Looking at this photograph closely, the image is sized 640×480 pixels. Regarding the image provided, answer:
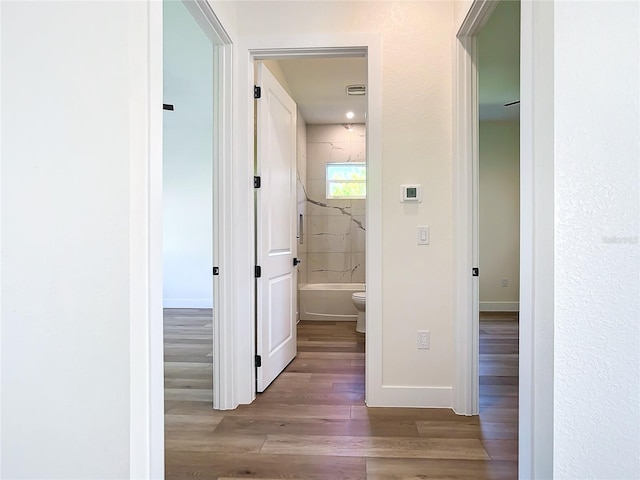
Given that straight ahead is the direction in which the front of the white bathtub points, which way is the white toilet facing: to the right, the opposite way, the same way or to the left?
to the right

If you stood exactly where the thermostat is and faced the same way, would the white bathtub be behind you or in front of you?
behind

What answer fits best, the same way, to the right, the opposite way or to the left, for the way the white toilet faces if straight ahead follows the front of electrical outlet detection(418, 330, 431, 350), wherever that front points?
to the right

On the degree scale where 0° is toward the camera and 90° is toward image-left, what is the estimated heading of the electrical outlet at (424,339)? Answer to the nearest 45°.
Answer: approximately 0°

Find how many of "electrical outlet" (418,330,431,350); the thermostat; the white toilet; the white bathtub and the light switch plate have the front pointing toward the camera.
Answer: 4

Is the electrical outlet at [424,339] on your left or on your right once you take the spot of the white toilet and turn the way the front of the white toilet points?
on your left

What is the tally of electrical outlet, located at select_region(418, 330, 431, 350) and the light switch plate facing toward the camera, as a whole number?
2

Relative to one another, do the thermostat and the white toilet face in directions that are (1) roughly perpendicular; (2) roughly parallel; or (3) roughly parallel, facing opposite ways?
roughly perpendicular

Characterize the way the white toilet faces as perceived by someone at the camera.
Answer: facing to the left of the viewer

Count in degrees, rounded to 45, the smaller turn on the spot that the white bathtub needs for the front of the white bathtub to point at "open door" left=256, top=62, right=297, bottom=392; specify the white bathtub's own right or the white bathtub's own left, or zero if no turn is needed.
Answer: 0° — it already faces it

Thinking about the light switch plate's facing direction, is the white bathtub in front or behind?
behind
